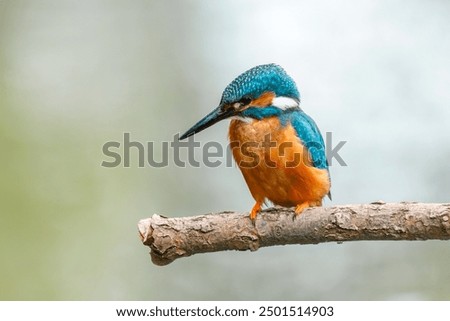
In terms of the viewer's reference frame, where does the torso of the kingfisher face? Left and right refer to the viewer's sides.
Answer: facing the viewer and to the left of the viewer
